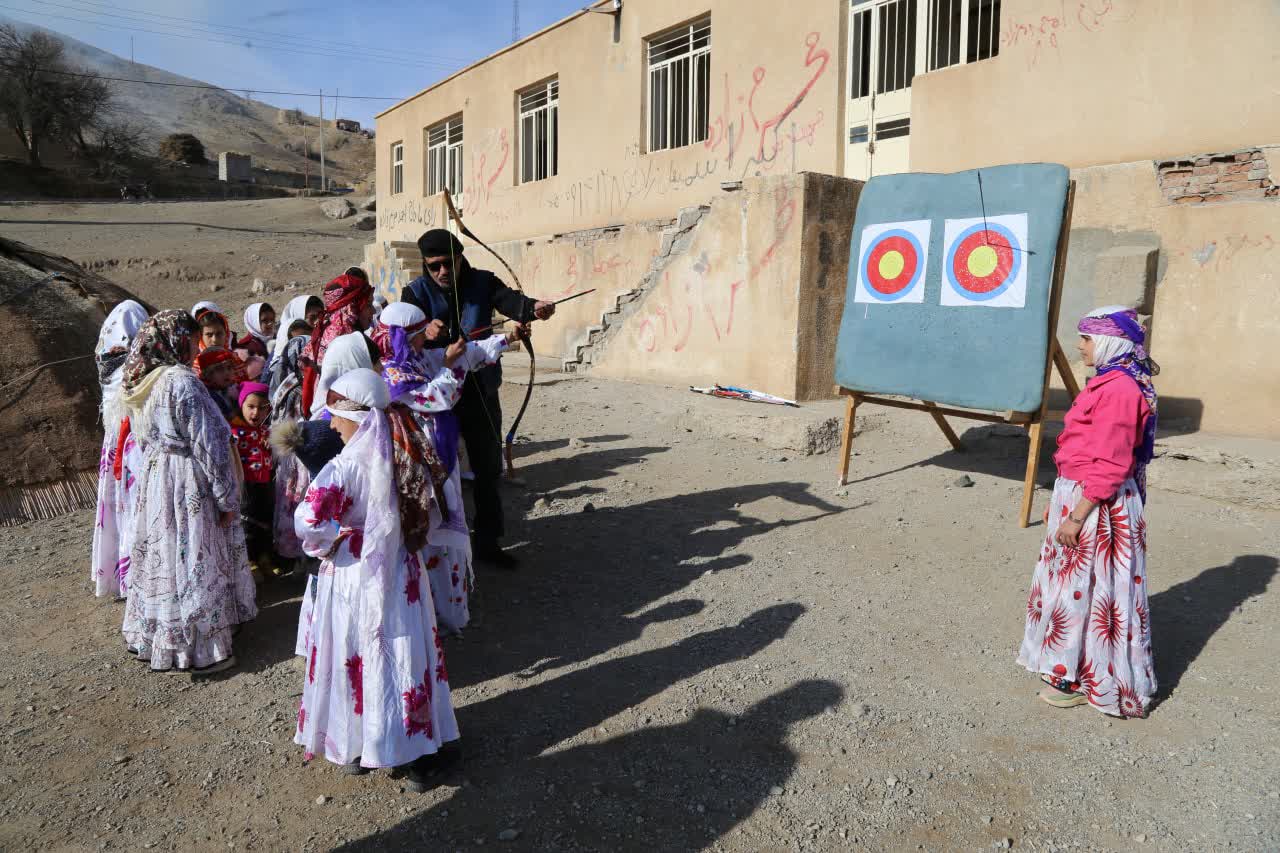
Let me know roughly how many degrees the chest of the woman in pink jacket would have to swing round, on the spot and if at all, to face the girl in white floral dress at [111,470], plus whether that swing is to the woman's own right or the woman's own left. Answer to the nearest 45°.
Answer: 0° — they already face them

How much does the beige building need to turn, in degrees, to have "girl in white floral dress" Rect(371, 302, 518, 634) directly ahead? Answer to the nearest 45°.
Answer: approximately 45° to its left

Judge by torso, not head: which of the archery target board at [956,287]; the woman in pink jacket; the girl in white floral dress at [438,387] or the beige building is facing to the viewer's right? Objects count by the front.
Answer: the girl in white floral dress

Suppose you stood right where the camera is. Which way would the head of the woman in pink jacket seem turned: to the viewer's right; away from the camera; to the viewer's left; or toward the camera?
to the viewer's left

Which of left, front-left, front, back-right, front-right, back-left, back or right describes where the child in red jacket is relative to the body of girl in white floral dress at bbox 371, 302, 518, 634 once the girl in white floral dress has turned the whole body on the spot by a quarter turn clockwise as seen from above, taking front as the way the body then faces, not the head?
back-right

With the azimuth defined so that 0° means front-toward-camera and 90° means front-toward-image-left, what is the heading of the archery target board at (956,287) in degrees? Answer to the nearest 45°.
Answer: approximately 45°

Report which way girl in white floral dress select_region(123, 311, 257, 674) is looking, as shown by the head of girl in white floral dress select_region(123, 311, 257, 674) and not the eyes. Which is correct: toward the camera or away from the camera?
away from the camera

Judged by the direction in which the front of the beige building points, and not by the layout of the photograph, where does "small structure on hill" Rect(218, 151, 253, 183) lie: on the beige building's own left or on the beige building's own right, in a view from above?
on the beige building's own right

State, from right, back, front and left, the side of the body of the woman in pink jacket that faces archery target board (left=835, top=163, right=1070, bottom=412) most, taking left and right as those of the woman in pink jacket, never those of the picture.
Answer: right

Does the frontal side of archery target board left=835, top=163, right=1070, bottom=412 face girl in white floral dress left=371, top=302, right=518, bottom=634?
yes

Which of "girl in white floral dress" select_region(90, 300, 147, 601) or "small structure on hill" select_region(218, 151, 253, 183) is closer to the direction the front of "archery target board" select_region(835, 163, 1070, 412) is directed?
the girl in white floral dress

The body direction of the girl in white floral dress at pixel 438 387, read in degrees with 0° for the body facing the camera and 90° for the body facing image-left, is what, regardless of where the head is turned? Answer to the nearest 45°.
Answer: approximately 270°
